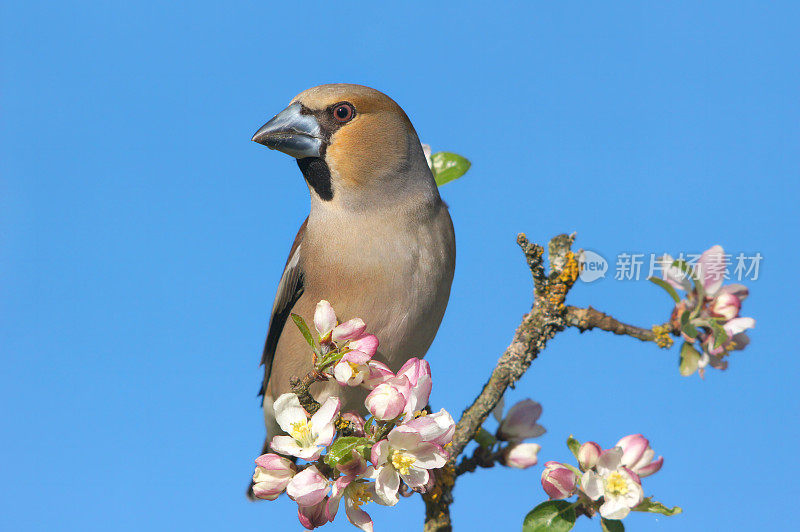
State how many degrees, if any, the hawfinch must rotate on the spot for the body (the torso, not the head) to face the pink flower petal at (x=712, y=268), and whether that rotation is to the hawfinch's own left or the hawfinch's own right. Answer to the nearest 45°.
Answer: approximately 45° to the hawfinch's own left

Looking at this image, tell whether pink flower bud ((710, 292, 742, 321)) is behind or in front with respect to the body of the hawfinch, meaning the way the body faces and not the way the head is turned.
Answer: in front

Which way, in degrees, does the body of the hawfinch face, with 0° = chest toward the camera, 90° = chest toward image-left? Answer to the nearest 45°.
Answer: approximately 315°

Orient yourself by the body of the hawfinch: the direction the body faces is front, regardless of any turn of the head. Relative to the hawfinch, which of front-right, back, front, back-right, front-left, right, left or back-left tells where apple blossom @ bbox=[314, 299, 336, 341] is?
front-right

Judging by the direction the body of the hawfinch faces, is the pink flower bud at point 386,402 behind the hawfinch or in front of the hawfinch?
in front

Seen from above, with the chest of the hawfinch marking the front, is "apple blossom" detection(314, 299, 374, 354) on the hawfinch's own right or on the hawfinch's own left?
on the hawfinch's own right
